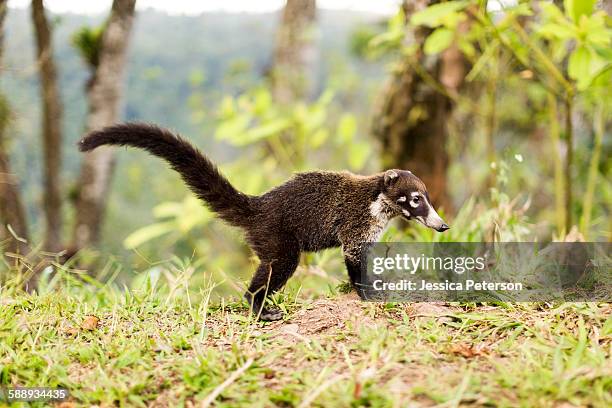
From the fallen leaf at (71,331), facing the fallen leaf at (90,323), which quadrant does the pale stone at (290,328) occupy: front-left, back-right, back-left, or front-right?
front-right

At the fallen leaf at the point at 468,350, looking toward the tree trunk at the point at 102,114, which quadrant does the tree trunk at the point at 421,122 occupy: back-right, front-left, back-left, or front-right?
front-right

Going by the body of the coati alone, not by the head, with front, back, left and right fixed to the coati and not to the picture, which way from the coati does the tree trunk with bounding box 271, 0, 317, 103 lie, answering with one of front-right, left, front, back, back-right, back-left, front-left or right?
left

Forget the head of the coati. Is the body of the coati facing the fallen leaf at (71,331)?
no

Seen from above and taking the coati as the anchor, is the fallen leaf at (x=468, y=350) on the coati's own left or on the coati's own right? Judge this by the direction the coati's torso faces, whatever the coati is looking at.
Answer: on the coati's own right

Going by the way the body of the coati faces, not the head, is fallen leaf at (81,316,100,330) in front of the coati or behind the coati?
behind

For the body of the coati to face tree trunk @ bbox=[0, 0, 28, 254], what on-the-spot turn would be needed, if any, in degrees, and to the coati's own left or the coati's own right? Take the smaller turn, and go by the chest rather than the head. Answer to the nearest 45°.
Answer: approximately 135° to the coati's own left

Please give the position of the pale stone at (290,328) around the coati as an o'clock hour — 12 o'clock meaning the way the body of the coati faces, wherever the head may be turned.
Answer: The pale stone is roughly at 3 o'clock from the coati.

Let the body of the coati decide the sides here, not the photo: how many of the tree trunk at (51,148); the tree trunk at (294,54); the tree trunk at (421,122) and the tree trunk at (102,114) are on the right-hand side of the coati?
0

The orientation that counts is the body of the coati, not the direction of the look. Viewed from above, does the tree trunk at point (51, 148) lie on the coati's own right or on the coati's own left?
on the coati's own left

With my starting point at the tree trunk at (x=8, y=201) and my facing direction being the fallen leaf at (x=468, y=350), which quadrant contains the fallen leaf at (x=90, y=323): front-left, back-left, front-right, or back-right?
front-right

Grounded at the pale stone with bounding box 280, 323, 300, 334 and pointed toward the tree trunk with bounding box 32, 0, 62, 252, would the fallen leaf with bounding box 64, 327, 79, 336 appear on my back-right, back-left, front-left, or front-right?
front-left

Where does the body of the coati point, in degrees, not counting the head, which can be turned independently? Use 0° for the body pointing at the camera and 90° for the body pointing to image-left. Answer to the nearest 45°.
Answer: approximately 270°
